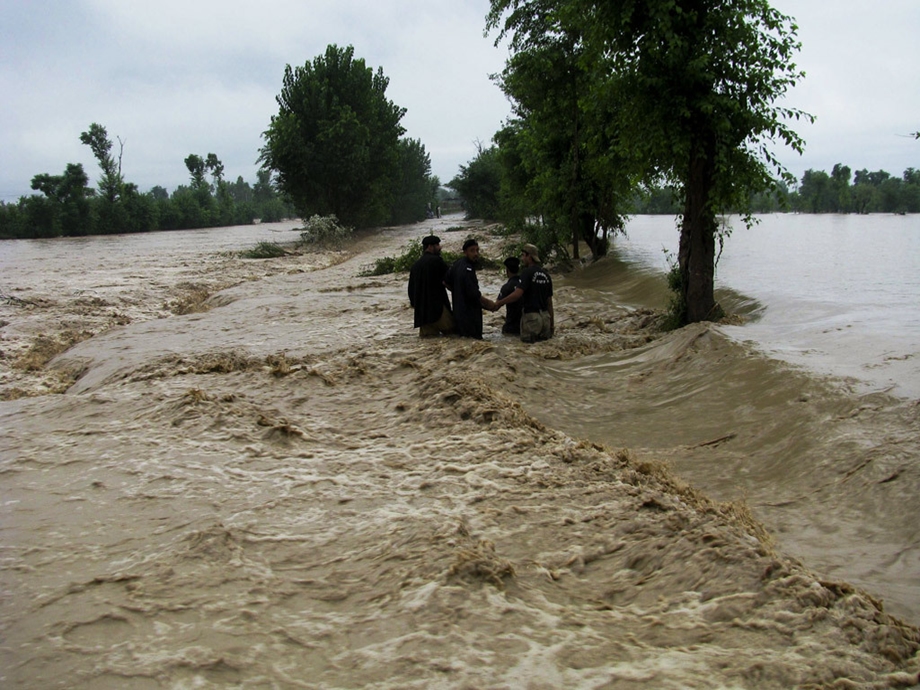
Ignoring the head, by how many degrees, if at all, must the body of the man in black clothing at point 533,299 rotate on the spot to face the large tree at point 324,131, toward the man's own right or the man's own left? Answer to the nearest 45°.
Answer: approximately 45° to the man's own right

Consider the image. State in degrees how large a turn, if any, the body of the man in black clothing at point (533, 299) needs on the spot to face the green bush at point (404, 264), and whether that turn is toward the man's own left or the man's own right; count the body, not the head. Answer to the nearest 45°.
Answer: approximately 45° to the man's own right

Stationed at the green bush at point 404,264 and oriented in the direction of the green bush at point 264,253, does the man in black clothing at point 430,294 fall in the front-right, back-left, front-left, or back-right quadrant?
back-left

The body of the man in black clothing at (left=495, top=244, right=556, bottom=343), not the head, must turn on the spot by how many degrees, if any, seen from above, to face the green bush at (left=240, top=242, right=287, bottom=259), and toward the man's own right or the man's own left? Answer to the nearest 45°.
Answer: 0° — they already face it
